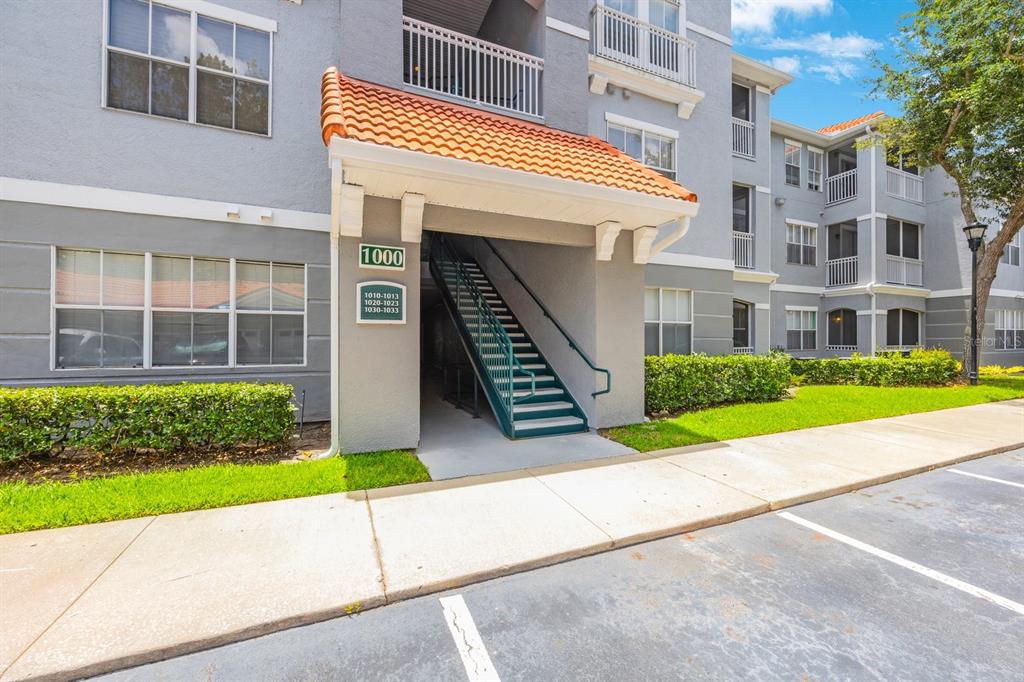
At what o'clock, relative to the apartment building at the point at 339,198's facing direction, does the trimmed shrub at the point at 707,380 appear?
The trimmed shrub is roughly at 10 o'clock from the apartment building.

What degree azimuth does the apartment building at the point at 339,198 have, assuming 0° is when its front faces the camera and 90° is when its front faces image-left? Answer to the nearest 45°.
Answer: approximately 315°

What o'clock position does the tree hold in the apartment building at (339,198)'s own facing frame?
The tree is roughly at 10 o'clock from the apartment building.

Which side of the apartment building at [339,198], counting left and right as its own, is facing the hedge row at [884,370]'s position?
left
